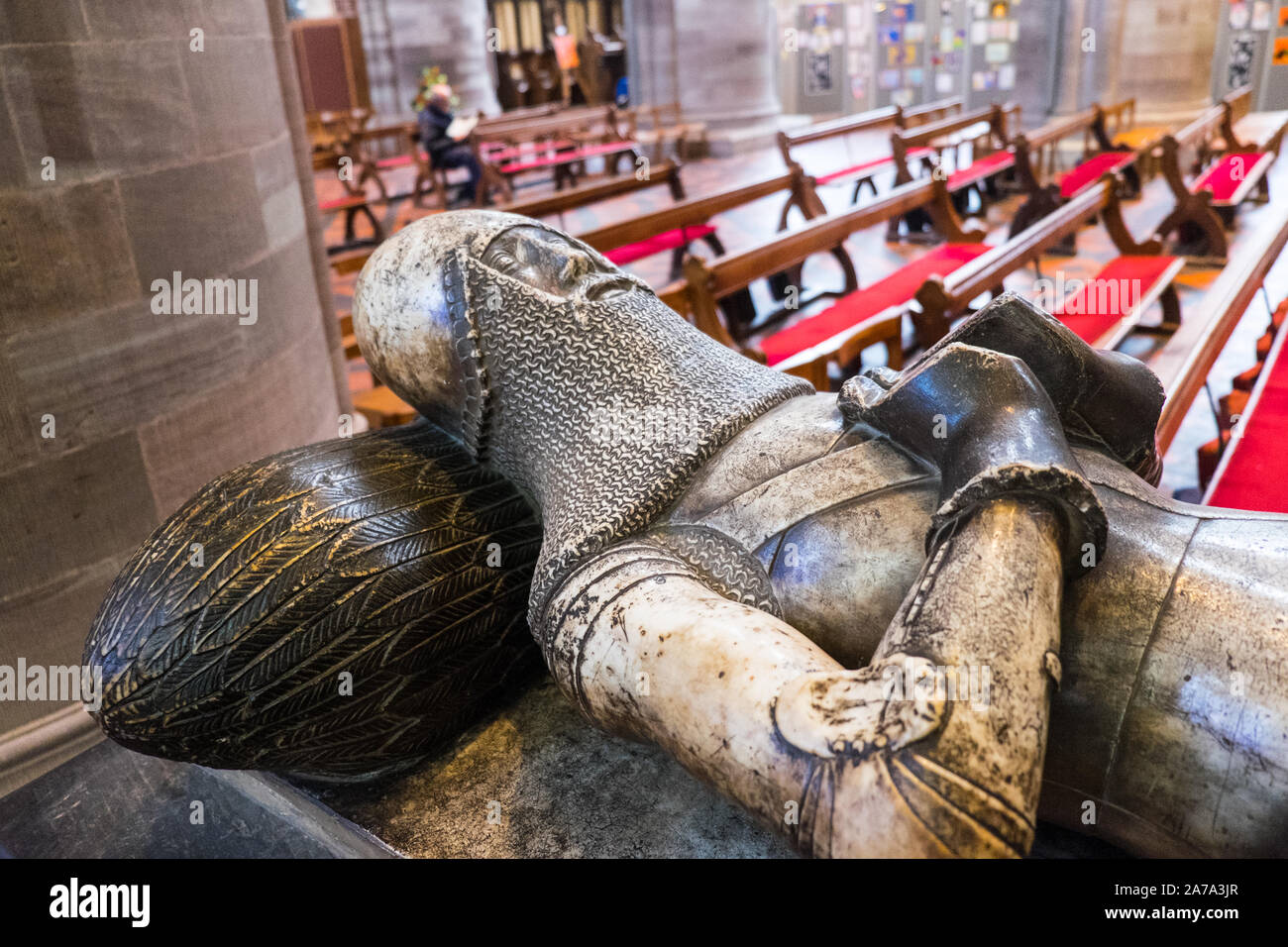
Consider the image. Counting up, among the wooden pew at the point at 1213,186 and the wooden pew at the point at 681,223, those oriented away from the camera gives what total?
0

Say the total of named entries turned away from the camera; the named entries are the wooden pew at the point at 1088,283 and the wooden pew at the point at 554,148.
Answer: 0

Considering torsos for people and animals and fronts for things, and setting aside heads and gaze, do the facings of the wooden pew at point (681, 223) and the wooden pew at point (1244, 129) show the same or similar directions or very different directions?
same or similar directions

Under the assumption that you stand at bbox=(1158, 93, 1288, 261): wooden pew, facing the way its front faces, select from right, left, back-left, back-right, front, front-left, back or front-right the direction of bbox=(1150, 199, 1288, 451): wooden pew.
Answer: front-right

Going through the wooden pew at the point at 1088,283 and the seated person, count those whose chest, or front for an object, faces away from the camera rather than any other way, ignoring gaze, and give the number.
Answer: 0

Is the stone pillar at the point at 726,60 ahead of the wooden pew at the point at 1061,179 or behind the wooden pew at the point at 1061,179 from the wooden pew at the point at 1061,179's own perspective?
behind

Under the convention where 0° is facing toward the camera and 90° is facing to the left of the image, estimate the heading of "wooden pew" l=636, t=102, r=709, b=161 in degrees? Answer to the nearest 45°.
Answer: approximately 315°

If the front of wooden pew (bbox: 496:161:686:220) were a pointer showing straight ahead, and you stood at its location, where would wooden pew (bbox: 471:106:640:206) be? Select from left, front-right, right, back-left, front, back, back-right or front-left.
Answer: back-left

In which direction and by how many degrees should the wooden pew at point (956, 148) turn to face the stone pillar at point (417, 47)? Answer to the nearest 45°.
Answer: approximately 180°

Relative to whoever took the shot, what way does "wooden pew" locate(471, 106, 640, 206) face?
facing the viewer and to the right of the viewer
